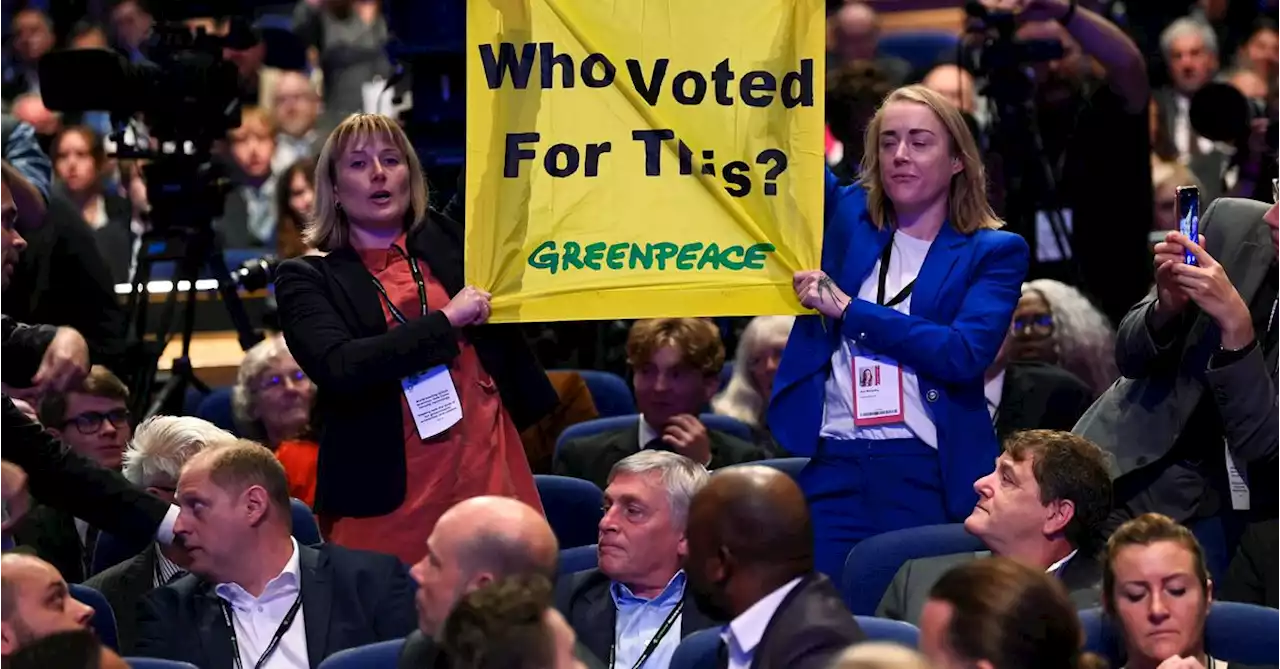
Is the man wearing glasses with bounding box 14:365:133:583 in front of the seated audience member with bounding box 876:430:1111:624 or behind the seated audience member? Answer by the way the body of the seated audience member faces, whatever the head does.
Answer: in front

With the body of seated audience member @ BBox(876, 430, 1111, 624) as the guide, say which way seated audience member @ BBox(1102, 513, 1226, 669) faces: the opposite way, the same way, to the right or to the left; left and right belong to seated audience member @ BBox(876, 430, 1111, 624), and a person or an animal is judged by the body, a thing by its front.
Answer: to the left

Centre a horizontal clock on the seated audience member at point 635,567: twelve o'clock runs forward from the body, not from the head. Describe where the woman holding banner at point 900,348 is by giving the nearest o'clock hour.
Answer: The woman holding banner is roughly at 7 o'clock from the seated audience member.

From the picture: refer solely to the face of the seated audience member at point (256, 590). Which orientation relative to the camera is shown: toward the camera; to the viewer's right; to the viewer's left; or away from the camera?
to the viewer's left

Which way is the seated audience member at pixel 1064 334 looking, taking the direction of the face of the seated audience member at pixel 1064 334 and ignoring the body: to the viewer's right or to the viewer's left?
to the viewer's left

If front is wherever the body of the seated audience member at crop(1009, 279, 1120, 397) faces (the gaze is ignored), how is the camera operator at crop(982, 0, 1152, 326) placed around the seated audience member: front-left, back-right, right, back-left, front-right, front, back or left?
back-right

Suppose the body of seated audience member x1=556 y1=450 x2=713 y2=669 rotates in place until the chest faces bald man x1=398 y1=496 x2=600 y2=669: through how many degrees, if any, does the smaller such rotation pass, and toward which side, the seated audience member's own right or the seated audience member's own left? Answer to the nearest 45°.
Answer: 0° — they already face them
